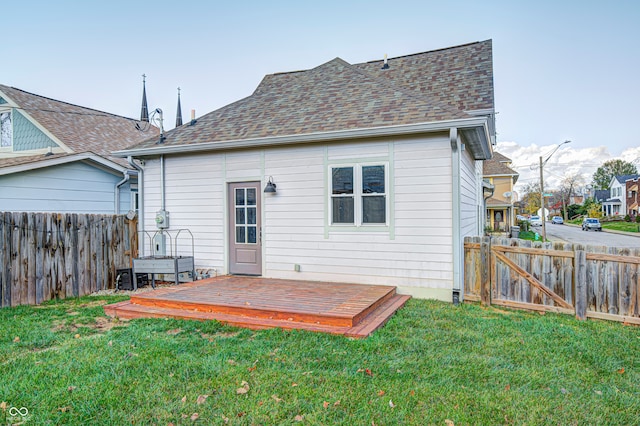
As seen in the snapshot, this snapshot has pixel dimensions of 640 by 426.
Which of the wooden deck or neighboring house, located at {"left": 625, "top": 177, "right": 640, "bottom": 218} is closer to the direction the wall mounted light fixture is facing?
the wooden deck

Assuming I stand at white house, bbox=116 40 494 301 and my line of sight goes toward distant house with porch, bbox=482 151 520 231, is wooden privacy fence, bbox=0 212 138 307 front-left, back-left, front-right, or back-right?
back-left

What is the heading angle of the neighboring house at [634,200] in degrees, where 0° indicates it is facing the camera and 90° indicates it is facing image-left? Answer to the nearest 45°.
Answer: approximately 45°

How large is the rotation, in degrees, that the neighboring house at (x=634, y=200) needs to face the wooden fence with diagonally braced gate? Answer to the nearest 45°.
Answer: approximately 45° to its left

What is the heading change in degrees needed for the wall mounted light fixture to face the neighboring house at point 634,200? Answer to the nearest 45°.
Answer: approximately 180°

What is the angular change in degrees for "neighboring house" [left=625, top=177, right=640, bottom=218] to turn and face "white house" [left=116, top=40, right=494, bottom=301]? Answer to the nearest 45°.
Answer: approximately 45° to its left

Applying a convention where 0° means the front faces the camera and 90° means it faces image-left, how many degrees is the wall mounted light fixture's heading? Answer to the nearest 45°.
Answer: approximately 45°

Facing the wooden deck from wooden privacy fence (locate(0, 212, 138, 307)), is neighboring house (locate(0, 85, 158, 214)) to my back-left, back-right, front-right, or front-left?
back-left

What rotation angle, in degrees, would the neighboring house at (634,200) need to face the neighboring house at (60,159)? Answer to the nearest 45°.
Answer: approximately 45° to its left

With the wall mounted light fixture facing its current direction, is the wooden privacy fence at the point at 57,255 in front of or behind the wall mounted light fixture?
in front

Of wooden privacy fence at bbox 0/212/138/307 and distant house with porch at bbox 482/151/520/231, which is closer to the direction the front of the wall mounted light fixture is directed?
the wooden privacy fence

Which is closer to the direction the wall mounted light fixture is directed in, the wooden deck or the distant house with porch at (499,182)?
the wooden deck

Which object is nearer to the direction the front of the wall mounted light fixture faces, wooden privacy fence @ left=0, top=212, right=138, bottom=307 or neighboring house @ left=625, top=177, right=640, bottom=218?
the wooden privacy fence

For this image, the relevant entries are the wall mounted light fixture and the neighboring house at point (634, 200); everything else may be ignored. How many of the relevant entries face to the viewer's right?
0

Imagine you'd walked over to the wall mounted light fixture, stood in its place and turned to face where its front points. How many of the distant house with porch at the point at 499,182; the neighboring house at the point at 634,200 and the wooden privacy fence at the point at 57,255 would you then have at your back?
2
